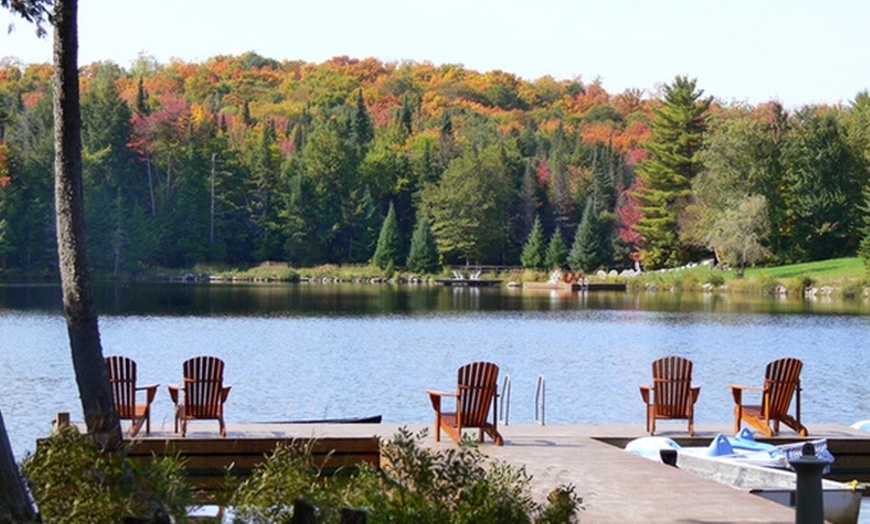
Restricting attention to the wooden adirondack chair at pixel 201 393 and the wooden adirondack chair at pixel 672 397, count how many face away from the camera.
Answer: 2

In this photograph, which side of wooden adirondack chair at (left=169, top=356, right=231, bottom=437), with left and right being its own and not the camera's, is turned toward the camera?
back

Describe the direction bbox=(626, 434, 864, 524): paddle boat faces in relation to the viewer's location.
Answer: facing away from the viewer and to the left of the viewer

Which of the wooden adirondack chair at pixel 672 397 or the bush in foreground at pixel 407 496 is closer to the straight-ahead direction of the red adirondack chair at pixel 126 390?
the wooden adirondack chair

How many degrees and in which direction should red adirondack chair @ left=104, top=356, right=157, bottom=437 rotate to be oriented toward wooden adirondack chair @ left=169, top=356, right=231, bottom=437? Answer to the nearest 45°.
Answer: approximately 45° to its right

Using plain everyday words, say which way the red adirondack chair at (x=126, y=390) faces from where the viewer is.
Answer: facing away from the viewer and to the right of the viewer

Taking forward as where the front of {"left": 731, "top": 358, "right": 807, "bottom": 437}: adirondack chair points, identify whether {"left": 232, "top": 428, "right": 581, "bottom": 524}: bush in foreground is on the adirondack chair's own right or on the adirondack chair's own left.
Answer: on the adirondack chair's own left

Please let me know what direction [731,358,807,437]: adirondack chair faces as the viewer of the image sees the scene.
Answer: facing away from the viewer and to the left of the viewer

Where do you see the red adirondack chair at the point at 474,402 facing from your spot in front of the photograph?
facing away from the viewer and to the left of the viewer

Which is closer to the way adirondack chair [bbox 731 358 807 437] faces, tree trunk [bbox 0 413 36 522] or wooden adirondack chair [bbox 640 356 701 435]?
the wooden adirondack chair

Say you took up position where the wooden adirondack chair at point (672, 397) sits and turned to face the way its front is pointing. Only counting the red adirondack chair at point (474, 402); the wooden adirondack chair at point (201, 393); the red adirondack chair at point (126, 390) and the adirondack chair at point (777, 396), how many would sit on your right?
1

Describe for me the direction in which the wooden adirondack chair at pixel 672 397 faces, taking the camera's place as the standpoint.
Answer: facing away from the viewer
